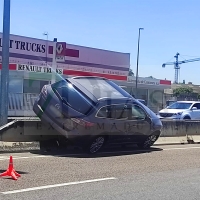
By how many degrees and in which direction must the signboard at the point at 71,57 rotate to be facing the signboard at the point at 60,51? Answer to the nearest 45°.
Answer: approximately 45° to its right

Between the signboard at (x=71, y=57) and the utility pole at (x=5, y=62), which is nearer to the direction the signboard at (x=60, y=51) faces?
the utility pole

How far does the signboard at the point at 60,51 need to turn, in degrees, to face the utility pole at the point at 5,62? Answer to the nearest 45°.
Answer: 0° — it already faces it

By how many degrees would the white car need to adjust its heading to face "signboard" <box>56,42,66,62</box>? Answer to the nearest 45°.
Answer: approximately 45° to its right

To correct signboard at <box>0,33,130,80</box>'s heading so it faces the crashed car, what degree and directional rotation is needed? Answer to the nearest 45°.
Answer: approximately 45° to its right

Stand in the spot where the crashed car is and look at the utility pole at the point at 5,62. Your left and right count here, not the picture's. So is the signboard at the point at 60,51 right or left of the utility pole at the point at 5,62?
right

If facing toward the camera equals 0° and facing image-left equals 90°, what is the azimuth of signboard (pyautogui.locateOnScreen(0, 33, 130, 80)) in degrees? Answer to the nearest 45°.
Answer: approximately 315°

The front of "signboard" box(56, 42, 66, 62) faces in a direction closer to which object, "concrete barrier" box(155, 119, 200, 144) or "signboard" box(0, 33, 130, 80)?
the concrete barrier

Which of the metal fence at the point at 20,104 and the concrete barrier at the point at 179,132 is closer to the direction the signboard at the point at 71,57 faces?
the concrete barrier

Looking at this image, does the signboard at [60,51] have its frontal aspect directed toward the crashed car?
yes

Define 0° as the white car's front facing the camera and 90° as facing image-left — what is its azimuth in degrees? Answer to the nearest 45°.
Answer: approximately 45°

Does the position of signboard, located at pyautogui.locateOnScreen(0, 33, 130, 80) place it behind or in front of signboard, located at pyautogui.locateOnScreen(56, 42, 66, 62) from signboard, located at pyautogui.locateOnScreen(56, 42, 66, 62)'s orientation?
behind
